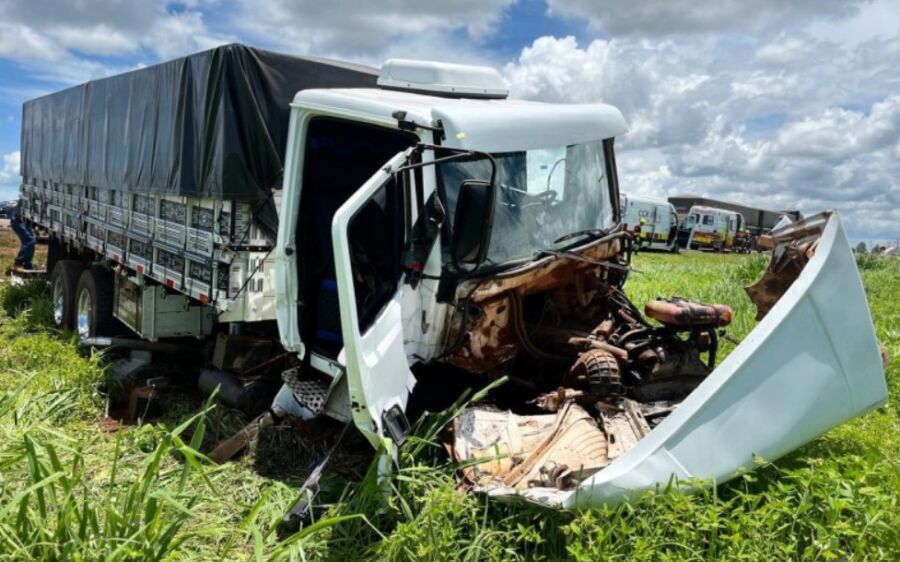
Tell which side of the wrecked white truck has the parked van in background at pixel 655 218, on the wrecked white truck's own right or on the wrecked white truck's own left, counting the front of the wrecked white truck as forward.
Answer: on the wrecked white truck's own left

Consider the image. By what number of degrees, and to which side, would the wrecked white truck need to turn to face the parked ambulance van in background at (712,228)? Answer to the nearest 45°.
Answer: approximately 135° to its left

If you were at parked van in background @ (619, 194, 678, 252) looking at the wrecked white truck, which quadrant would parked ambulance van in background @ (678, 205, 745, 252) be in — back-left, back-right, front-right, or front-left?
back-left

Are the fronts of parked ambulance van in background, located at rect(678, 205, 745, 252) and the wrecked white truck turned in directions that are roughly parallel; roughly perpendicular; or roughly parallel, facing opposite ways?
roughly perpendicular

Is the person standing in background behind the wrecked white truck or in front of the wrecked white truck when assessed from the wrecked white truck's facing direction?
behind

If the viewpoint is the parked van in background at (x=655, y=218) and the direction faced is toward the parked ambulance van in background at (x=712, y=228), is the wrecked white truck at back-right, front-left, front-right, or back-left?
back-right

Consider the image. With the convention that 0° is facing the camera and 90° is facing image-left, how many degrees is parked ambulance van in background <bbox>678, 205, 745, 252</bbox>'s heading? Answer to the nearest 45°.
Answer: approximately 45°

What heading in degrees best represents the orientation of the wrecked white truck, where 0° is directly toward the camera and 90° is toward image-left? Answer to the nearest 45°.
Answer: approximately 315°
